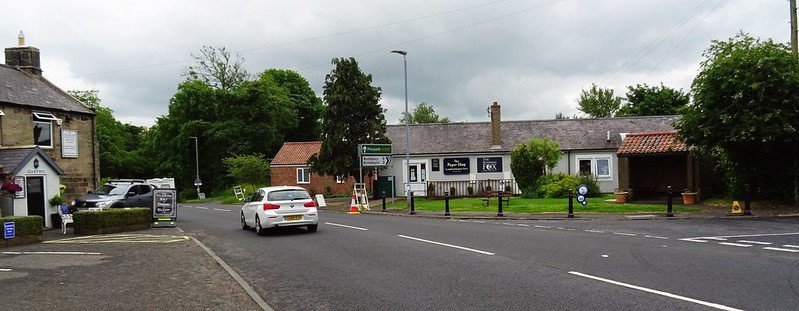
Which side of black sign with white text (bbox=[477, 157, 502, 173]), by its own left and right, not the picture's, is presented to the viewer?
front

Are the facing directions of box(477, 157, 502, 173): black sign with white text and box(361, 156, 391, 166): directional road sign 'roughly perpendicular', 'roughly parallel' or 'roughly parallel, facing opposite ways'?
roughly parallel

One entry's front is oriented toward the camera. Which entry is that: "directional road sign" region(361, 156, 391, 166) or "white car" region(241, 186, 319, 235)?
the directional road sign

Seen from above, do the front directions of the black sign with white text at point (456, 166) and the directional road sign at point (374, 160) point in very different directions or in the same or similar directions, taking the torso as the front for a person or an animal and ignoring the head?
same or similar directions

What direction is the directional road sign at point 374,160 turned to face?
toward the camera

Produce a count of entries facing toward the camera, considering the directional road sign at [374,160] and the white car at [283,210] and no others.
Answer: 1

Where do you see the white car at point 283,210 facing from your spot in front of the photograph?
facing away from the viewer and to the left of the viewer

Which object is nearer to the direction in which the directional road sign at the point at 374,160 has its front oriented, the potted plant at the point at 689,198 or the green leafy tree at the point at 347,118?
the potted plant

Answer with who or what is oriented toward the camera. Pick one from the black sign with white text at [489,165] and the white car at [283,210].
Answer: the black sign with white text

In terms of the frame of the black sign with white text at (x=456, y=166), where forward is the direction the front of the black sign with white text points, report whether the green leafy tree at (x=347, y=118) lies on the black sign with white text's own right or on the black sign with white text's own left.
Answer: on the black sign with white text's own right

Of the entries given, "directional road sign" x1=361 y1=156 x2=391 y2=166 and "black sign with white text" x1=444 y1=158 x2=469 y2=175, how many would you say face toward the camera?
2

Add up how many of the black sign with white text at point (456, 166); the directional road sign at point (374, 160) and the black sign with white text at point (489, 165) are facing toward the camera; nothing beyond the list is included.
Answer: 3

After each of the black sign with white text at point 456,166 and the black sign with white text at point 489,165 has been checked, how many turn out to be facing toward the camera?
2

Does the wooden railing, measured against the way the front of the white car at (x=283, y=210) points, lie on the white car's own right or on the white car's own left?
on the white car's own right

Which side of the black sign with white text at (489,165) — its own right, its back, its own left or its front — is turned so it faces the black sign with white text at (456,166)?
right
